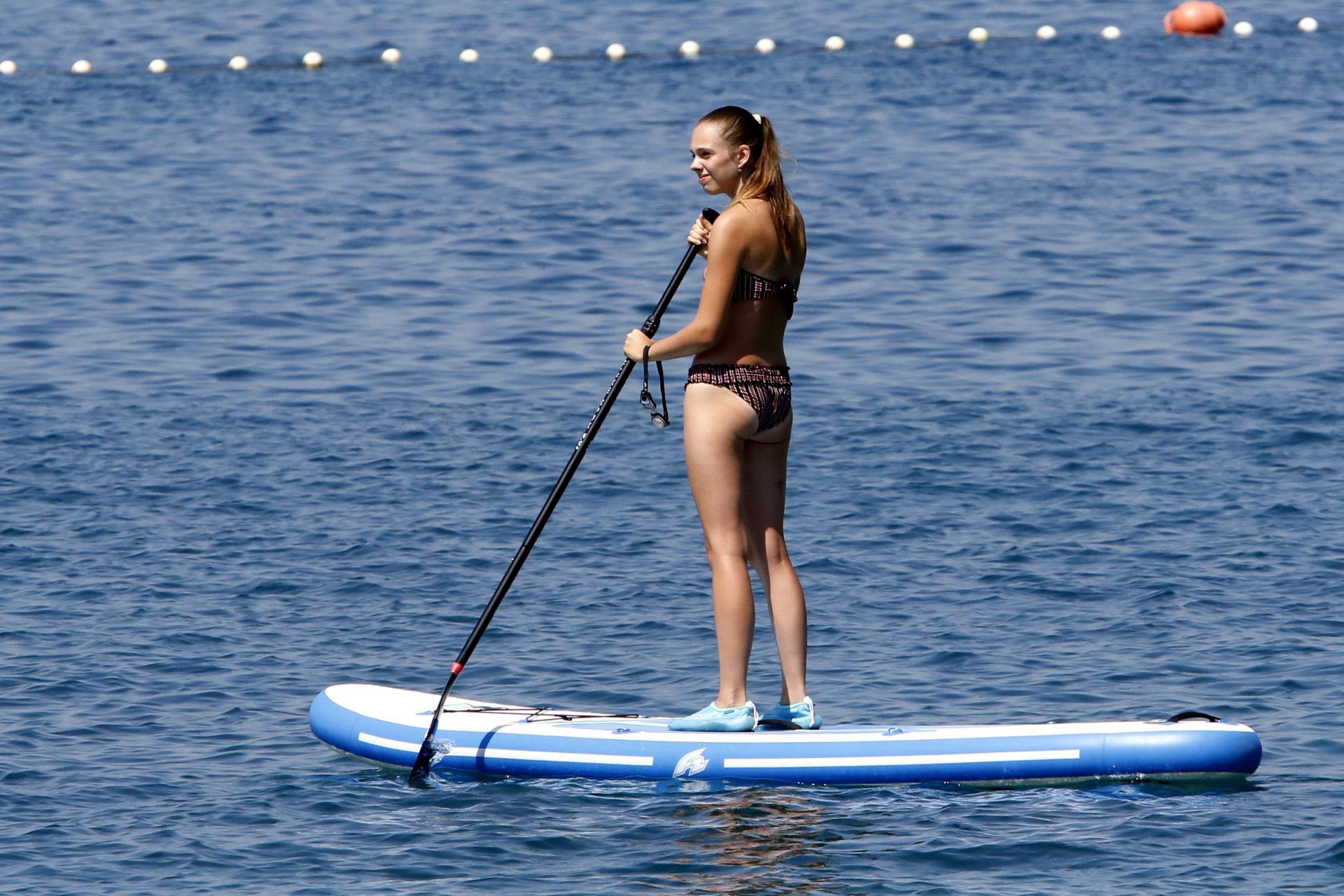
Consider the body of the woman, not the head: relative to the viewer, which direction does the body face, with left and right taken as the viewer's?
facing away from the viewer and to the left of the viewer

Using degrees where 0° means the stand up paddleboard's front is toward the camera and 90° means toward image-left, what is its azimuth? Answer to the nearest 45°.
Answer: approximately 90°

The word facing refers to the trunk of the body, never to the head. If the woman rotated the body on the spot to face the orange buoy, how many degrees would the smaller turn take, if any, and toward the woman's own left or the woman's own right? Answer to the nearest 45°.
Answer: approximately 45° to the woman's own right

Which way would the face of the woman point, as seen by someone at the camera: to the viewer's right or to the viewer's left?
to the viewer's left
